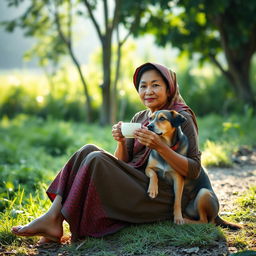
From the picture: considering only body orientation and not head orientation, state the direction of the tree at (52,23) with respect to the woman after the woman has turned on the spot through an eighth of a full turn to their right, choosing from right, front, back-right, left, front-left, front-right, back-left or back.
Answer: right

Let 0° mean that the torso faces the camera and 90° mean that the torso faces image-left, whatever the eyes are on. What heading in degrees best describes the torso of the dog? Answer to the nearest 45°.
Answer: approximately 45°

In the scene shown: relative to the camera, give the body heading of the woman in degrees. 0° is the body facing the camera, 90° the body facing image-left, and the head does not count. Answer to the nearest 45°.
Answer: approximately 45°

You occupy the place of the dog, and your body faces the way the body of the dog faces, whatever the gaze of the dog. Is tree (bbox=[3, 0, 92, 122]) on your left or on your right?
on your right
